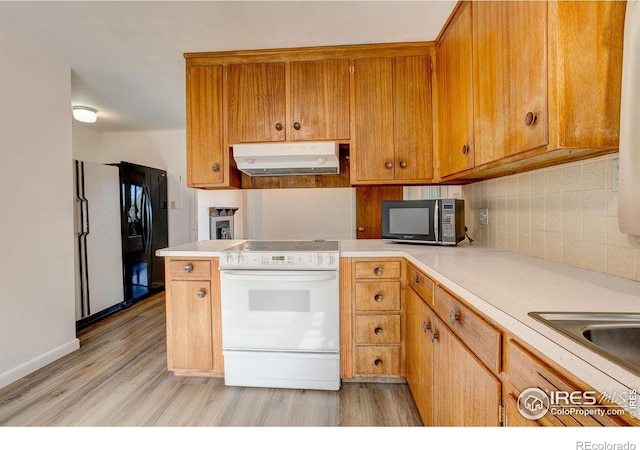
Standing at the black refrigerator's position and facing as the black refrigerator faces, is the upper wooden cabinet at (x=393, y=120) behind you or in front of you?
in front

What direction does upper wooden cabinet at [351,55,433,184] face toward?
toward the camera

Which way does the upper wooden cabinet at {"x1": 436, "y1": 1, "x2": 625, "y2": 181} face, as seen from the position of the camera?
facing the viewer and to the left of the viewer

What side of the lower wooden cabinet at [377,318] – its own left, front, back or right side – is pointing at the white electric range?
right

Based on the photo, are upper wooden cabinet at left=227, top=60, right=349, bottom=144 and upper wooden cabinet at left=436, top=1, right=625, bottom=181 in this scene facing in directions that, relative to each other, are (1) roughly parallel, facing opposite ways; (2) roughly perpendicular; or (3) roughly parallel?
roughly perpendicular

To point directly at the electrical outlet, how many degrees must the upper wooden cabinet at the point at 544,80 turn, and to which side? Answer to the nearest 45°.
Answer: approximately 135° to its right

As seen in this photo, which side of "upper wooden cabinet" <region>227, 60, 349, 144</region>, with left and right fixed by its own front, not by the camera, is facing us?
front

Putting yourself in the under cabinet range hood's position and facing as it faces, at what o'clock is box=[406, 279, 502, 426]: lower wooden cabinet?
The lower wooden cabinet is roughly at 11 o'clock from the under cabinet range hood.

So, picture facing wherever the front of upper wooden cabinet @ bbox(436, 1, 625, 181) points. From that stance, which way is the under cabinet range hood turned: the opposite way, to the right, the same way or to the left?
to the left

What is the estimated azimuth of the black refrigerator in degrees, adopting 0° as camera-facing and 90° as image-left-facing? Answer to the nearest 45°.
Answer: approximately 315°

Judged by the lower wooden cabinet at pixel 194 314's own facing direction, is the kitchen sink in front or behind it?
in front

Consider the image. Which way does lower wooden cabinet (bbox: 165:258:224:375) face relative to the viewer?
toward the camera

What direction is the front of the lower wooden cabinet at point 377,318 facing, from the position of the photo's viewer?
facing the viewer

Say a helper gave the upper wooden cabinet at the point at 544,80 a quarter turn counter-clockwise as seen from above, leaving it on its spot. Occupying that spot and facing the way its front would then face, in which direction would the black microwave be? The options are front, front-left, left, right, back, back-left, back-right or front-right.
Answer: back

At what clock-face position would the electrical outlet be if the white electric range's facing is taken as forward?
The electrical outlet is roughly at 9 o'clock from the white electric range.
